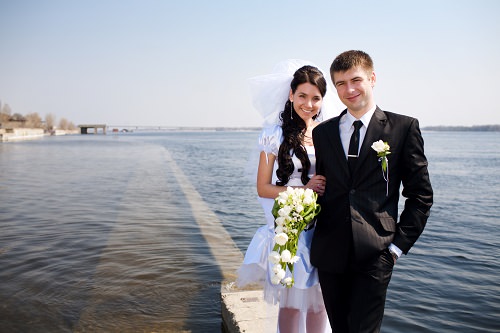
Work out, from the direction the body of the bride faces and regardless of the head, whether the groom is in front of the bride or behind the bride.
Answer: in front

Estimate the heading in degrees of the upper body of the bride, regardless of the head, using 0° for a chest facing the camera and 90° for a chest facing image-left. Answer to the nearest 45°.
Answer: approximately 315°
